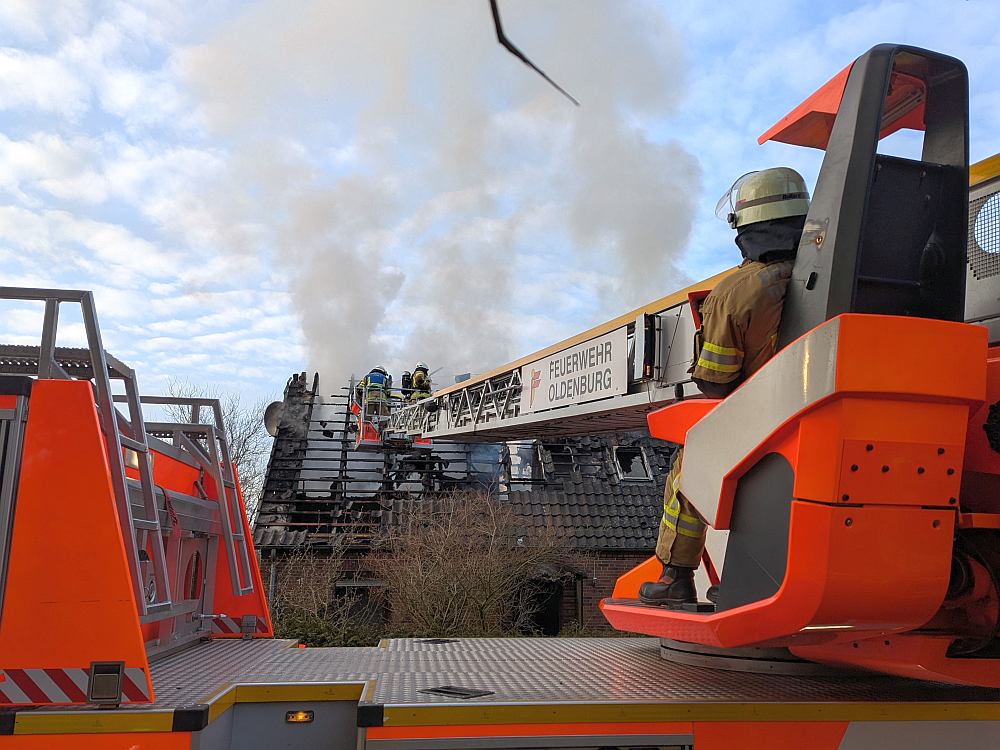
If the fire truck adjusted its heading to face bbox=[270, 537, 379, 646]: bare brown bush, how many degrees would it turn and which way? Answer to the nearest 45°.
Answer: approximately 90° to its right

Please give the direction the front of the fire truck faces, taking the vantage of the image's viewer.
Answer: facing to the left of the viewer

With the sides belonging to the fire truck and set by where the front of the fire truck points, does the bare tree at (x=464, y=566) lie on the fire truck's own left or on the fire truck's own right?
on the fire truck's own right

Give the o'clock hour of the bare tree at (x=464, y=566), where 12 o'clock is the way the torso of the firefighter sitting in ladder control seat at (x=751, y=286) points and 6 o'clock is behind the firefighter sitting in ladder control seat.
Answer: The bare tree is roughly at 1 o'clock from the firefighter sitting in ladder control seat.

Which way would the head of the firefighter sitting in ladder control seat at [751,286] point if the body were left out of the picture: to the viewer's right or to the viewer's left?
to the viewer's left

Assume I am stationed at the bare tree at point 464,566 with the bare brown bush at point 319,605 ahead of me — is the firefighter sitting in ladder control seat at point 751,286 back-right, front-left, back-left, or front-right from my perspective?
back-left

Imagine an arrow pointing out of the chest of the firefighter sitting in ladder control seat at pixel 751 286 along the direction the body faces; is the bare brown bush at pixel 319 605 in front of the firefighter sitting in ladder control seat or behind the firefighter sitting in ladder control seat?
in front

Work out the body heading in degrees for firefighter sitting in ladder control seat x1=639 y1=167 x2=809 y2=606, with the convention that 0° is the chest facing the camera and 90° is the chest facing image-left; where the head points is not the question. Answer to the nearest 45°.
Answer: approximately 135°
